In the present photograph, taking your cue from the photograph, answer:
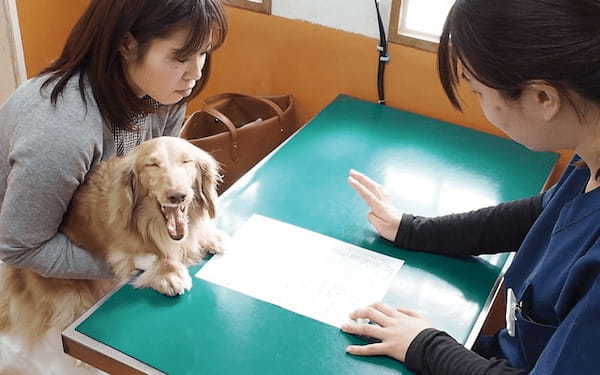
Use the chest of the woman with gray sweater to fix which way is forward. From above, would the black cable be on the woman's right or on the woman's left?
on the woman's left

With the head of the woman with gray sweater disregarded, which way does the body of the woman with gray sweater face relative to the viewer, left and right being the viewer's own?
facing the viewer and to the right of the viewer

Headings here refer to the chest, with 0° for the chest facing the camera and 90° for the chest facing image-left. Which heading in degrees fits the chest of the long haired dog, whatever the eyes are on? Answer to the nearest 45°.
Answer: approximately 315°

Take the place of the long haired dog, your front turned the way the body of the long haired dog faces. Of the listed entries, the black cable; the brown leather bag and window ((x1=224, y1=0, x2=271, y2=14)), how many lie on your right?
0

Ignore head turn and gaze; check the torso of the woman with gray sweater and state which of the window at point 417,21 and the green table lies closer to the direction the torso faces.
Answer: the green table

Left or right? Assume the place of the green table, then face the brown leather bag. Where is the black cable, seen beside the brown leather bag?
right

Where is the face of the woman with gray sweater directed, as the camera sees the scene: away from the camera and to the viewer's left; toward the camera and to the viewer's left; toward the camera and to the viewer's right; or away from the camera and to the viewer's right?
toward the camera and to the viewer's right

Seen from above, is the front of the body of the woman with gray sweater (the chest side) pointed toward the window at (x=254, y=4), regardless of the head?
no

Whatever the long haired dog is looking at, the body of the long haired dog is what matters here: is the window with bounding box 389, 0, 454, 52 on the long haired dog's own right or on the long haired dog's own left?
on the long haired dog's own left

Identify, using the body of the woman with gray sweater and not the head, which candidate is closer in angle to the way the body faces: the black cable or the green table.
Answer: the green table
